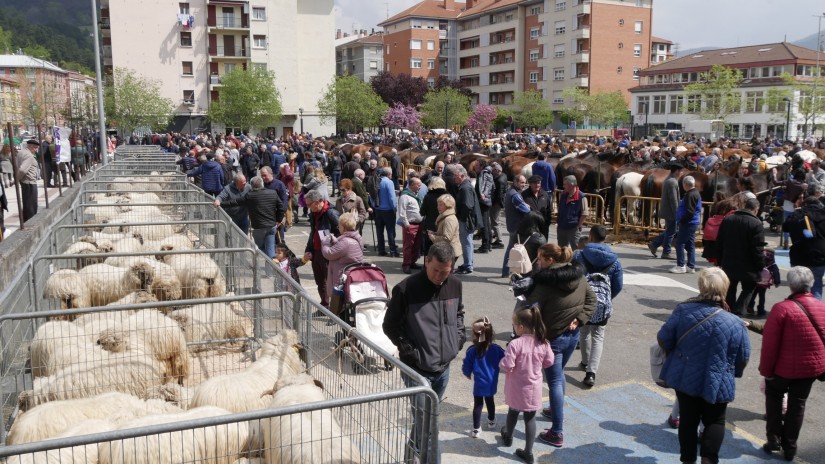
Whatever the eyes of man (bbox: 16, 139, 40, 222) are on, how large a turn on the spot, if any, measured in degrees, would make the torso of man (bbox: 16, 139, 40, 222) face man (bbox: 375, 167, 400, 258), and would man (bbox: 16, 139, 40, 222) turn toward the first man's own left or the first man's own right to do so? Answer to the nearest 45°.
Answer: approximately 45° to the first man's own right

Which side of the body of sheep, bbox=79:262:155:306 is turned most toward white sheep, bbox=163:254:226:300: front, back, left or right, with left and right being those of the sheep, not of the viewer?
front

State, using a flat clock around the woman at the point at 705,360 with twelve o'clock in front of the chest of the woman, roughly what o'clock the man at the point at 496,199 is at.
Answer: The man is roughly at 11 o'clock from the woman.

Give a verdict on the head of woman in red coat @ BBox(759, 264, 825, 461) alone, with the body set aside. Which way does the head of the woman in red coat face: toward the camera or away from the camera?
away from the camera

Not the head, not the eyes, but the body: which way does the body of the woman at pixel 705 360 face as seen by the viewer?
away from the camera

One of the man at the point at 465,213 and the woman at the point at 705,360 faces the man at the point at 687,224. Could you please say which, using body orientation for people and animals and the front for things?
the woman

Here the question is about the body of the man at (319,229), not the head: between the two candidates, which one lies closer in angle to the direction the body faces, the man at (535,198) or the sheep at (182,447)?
the sheep

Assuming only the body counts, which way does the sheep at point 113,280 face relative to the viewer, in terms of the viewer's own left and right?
facing to the right of the viewer
